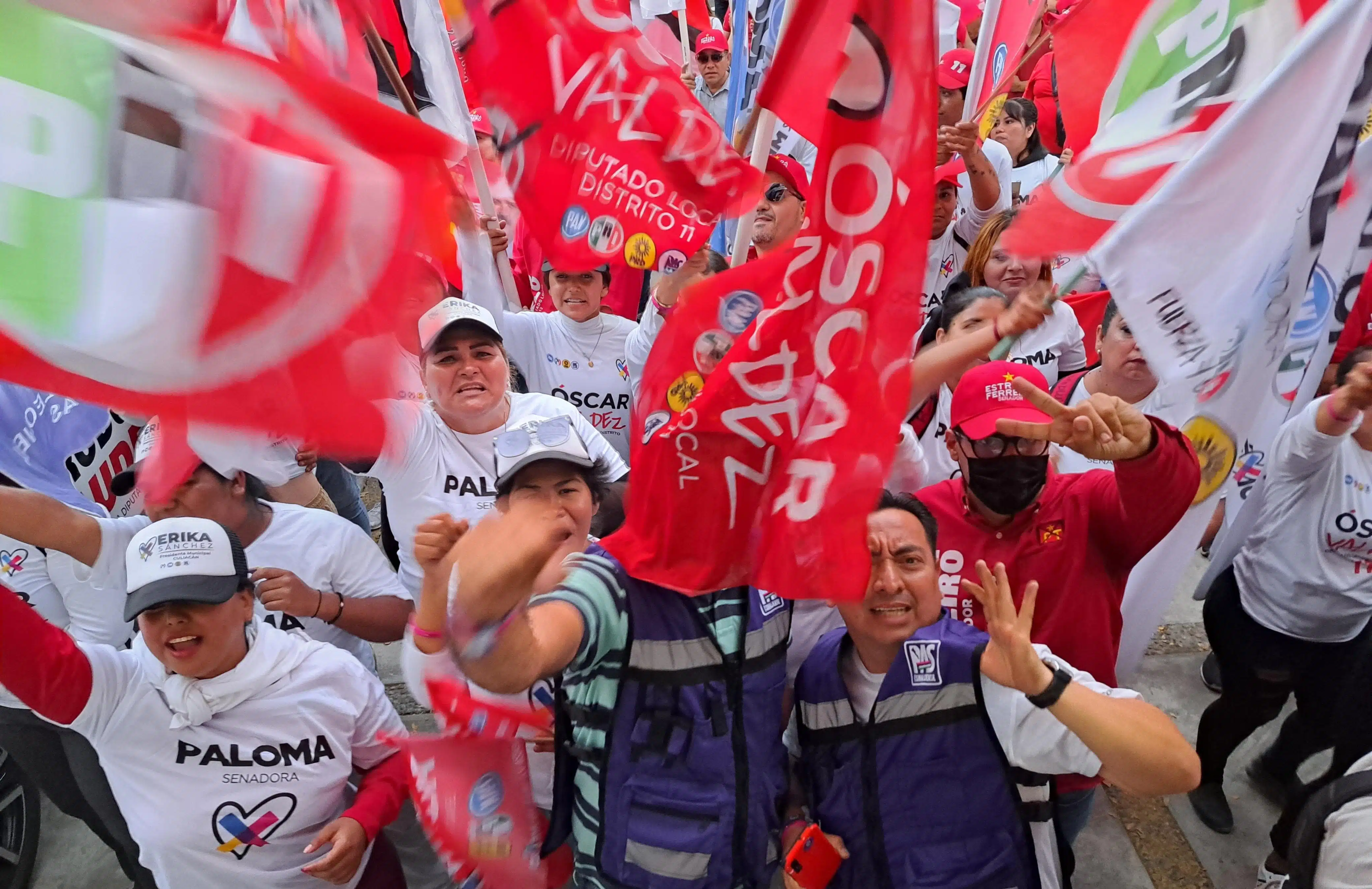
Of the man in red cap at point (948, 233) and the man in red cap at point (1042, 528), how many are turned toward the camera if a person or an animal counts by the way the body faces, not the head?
2

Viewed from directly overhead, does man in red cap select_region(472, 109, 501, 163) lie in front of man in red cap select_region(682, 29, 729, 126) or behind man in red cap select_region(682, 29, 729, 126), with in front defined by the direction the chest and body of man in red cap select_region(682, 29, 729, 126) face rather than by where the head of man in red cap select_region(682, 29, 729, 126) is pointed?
in front

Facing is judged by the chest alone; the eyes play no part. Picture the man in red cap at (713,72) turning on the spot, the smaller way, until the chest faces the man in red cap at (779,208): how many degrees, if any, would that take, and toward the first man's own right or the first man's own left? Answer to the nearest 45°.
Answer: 0° — they already face them

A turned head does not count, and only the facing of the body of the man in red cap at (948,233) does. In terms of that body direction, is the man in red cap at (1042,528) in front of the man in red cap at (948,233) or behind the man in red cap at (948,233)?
in front

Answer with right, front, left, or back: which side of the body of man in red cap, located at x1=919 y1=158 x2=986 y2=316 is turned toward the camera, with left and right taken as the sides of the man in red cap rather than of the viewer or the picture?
front

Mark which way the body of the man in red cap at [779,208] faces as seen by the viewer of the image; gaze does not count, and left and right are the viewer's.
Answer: facing the viewer and to the left of the viewer

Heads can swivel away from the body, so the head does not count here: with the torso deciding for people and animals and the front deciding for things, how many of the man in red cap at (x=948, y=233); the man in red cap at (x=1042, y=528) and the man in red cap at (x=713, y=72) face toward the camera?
3

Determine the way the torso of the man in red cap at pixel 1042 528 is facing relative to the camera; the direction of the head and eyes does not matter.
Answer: toward the camera

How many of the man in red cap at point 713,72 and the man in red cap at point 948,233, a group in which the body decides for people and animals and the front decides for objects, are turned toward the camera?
2

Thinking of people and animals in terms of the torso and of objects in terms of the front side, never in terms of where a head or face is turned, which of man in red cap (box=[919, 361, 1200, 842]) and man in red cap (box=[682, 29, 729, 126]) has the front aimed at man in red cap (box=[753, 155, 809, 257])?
man in red cap (box=[682, 29, 729, 126])
